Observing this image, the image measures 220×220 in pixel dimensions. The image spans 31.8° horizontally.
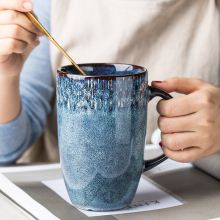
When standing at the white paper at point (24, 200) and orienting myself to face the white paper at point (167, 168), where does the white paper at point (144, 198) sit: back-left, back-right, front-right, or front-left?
front-right

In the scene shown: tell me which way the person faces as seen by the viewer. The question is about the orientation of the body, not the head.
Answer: toward the camera

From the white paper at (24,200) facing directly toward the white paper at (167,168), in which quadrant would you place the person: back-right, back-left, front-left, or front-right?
front-left
